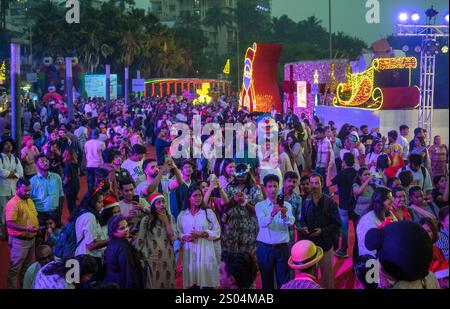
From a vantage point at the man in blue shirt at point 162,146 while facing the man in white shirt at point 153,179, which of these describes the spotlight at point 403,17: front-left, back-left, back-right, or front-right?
back-left

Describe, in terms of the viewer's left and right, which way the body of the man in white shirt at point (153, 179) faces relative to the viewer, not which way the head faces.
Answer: facing the viewer and to the right of the viewer

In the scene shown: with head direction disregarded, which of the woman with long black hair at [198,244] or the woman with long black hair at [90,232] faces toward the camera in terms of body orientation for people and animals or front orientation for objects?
the woman with long black hair at [198,244]

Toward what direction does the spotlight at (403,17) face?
toward the camera

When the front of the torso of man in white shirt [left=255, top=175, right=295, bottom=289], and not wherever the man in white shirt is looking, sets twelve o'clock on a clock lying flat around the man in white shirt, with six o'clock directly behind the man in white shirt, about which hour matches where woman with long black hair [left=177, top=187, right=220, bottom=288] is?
The woman with long black hair is roughly at 3 o'clock from the man in white shirt.

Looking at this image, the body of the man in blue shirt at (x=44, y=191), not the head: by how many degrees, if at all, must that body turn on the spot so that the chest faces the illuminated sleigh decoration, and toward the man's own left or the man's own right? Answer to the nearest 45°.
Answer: approximately 135° to the man's own left

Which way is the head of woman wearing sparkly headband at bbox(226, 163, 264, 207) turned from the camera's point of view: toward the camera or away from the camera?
toward the camera

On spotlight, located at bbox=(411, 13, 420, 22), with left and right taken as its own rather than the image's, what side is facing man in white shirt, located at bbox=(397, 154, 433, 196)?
front

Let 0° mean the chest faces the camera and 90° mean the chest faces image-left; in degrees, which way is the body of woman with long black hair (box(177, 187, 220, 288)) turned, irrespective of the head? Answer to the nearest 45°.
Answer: approximately 0°

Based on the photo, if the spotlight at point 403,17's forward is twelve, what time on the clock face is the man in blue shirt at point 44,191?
The man in blue shirt is roughly at 1 o'clock from the spotlight.

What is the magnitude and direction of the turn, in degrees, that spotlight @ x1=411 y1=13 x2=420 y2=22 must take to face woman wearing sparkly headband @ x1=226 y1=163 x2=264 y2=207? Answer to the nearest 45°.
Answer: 0° — it already faces them

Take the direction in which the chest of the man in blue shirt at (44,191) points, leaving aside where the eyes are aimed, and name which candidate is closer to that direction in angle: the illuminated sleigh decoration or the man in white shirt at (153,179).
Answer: the man in white shirt

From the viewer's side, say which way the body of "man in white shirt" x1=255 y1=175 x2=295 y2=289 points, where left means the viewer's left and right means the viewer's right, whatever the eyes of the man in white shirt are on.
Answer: facing the viewer
